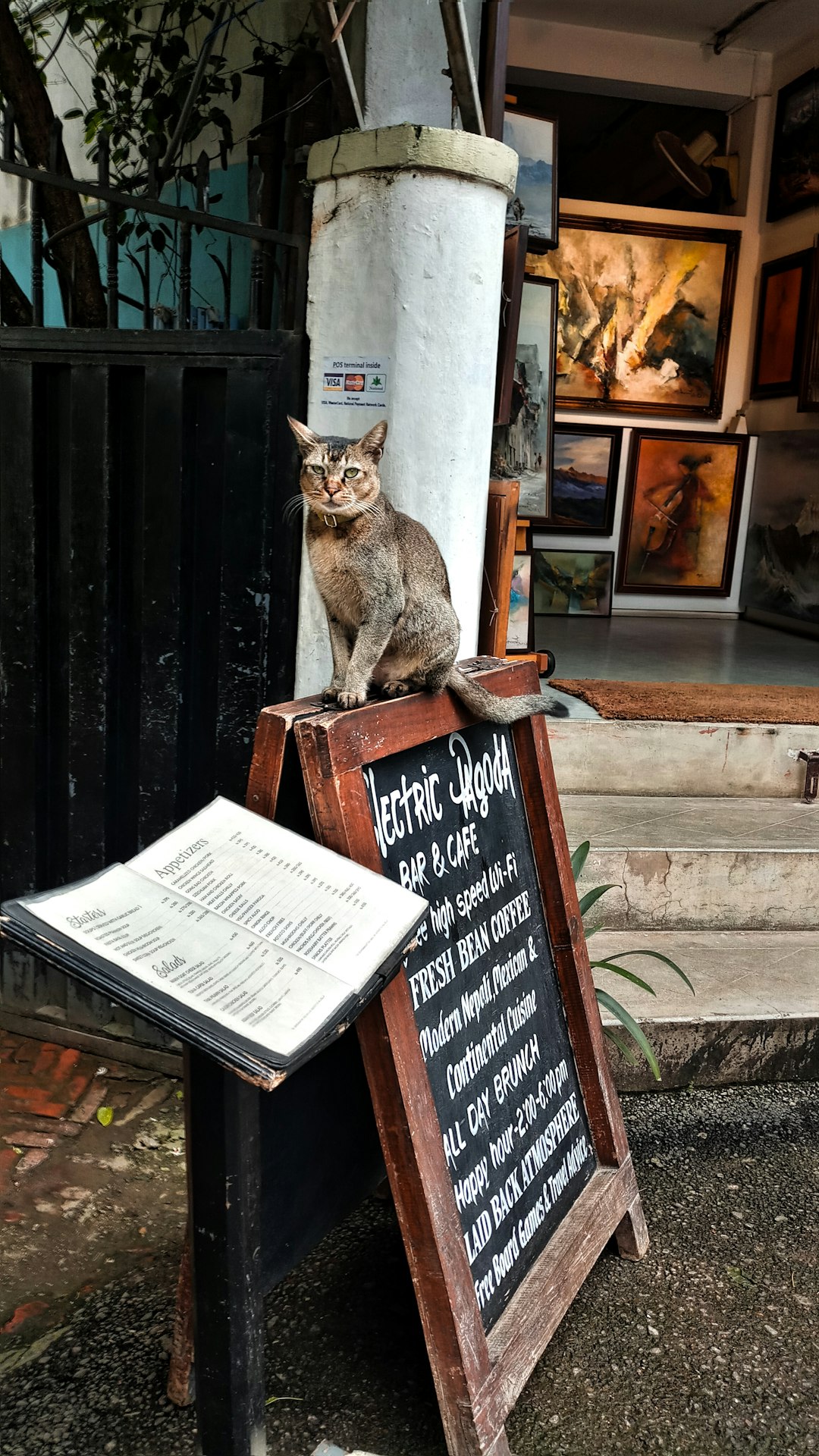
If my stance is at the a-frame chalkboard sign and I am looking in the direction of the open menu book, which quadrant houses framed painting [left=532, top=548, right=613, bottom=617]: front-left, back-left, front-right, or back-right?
back-right

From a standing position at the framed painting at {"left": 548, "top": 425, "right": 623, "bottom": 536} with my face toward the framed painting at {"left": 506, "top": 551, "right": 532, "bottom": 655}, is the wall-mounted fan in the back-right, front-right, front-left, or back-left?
back-left

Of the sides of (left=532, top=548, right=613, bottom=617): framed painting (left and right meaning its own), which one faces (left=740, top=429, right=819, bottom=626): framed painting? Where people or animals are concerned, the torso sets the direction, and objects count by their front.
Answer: left

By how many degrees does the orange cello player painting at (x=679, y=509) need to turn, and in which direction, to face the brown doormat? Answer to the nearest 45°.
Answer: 0° — it already faces it

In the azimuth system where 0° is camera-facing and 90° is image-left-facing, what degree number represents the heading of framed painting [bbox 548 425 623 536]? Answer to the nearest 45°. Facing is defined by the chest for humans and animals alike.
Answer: approximately 0°

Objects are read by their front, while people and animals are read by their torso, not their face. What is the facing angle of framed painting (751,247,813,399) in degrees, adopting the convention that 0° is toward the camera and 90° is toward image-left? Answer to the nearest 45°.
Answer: approximately 45°

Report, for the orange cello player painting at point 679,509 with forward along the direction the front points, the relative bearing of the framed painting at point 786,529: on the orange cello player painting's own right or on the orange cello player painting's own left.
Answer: on the orange cello player painting's own left

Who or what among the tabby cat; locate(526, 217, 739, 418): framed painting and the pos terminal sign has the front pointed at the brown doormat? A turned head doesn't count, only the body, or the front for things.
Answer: the framed painting

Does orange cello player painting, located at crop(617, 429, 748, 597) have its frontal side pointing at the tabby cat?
yes

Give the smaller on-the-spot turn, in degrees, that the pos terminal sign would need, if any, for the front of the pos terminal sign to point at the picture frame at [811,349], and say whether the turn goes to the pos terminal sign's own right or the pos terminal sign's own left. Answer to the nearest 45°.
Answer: approximately 135° to the pos terminal sign's own left

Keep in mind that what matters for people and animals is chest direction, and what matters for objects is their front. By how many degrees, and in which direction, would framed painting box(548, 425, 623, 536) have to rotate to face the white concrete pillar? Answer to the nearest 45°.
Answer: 0° — it already faces it
